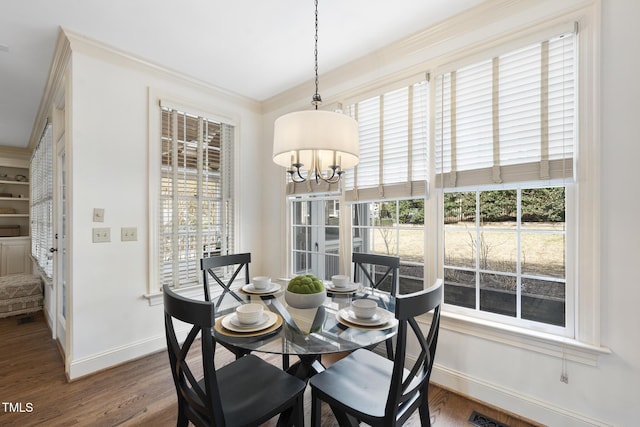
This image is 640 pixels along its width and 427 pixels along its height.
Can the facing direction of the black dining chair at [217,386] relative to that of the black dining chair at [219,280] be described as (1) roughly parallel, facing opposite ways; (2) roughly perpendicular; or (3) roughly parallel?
roughly perpendicular

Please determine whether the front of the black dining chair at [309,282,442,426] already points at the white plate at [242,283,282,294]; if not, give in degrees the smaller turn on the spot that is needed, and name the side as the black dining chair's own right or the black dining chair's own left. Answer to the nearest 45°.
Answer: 0° — it already faces it

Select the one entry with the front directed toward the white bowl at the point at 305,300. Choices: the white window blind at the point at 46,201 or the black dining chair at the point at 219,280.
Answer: the black dining chair

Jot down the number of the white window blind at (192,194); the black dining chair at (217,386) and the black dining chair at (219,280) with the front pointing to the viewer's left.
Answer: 0

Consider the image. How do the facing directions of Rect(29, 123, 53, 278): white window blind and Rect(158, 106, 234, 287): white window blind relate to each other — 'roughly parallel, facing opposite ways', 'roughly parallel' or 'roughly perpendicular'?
roughly perpendicular

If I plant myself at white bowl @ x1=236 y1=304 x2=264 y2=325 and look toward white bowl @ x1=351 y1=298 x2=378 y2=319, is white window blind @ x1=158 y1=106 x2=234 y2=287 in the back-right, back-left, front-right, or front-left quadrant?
back-left

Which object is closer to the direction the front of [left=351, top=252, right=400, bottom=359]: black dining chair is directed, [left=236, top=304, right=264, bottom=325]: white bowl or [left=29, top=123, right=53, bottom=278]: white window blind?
the white bowl

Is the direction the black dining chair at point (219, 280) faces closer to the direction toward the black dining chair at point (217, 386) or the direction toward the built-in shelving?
the black dining chair

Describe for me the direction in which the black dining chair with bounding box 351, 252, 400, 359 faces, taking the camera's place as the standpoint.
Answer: facing the viewer and to the left of the viewer

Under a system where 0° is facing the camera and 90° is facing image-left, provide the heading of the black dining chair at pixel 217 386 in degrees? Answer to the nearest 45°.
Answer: approximately 225°

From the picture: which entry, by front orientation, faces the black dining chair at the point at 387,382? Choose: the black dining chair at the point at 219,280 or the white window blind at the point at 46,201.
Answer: the black dining chair at the point at 219,280
